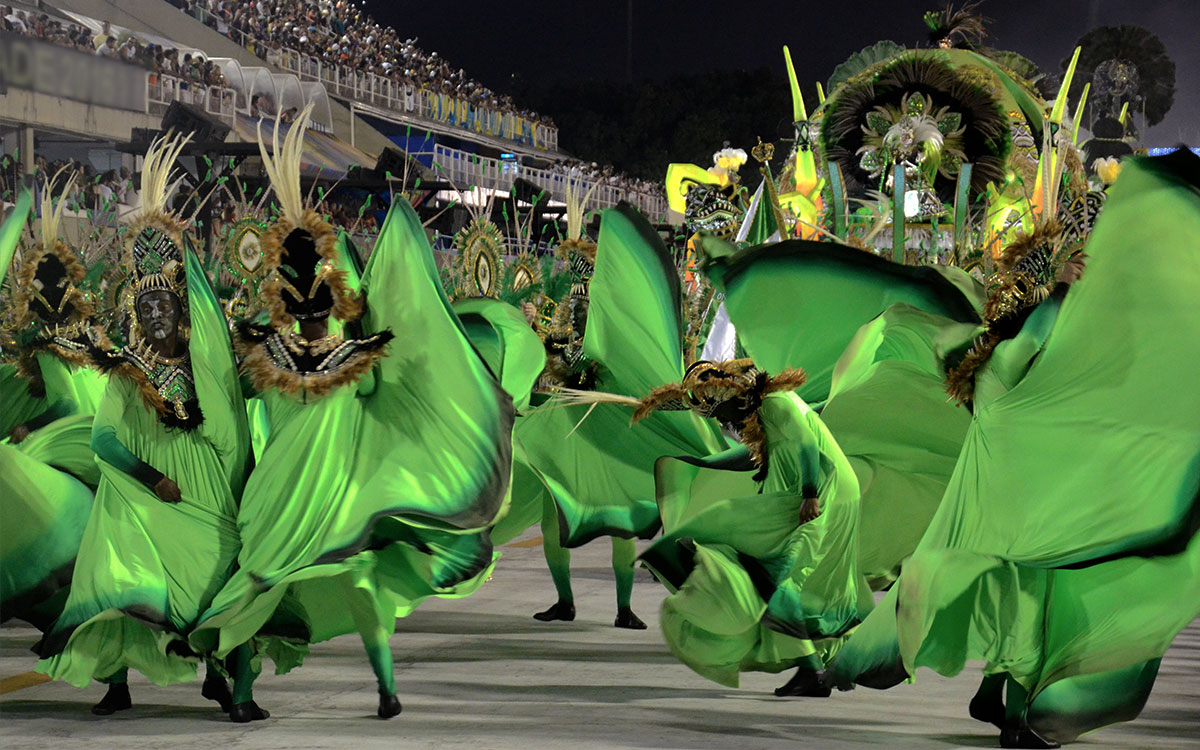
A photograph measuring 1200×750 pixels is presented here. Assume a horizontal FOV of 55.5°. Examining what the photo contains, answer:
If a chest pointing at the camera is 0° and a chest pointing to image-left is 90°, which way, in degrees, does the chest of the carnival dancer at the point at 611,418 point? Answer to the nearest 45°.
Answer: approximately 45°

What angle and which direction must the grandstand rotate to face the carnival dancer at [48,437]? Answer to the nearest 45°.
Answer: approximately 45° to its right

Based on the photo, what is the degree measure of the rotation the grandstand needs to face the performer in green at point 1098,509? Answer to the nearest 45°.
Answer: approximately 45° to its right
